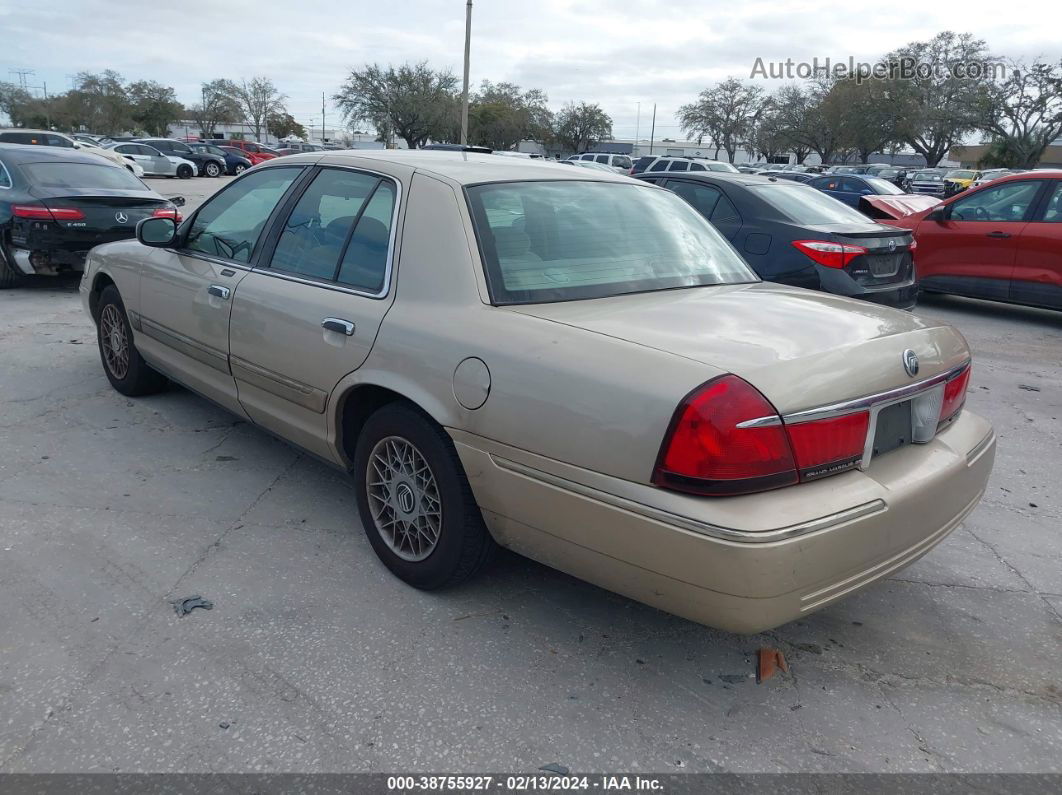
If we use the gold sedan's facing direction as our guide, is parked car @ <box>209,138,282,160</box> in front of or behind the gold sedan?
in front

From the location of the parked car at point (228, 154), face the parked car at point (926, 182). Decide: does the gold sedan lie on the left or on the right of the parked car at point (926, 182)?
right

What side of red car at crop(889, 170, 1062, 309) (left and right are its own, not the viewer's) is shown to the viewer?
left

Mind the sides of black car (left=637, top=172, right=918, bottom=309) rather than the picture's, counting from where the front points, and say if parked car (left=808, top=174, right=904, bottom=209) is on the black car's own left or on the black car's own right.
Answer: on the black car's own right

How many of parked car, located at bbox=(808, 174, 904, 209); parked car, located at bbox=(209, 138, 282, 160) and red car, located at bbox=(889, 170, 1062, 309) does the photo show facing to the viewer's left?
1

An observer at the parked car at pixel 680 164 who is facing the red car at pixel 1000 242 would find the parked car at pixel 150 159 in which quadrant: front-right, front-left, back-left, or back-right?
back-right

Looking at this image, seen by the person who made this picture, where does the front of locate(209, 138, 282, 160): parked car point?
facing the viewer and to the right of the viewer

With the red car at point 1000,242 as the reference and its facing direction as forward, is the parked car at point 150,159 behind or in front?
in front

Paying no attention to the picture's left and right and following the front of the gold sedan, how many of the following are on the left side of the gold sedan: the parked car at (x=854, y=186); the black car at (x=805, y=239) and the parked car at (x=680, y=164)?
0

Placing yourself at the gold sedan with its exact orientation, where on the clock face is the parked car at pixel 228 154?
The parked car is roughly at 1 o'clock from the gold sedan.

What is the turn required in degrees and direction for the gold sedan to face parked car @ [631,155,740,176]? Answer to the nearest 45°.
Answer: approximately 45° to its right
